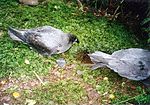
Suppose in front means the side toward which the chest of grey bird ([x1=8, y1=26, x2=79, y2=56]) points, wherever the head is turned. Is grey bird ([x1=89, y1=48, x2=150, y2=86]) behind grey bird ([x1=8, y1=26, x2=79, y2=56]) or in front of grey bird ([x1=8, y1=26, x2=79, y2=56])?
in front

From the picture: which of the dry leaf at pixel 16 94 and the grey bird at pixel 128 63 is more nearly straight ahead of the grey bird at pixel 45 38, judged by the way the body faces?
the grey bird

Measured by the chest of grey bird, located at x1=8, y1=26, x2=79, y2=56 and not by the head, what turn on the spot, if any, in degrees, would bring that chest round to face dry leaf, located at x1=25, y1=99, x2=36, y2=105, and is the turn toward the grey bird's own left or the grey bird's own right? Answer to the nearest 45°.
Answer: approximately 90° to the grey bird's own right

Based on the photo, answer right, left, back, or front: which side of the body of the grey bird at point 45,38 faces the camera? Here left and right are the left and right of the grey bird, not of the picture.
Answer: right

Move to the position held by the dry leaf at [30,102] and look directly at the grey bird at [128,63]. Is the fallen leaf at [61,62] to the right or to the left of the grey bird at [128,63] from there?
left

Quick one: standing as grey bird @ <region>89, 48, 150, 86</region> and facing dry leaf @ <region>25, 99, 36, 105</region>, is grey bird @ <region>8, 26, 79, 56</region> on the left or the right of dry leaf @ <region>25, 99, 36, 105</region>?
right

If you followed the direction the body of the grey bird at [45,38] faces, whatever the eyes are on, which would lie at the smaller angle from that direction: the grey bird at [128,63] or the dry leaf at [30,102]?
the grey bird

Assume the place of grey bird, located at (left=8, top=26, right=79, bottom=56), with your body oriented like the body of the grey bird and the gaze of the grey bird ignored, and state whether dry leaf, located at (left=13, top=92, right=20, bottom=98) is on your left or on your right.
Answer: on your right
